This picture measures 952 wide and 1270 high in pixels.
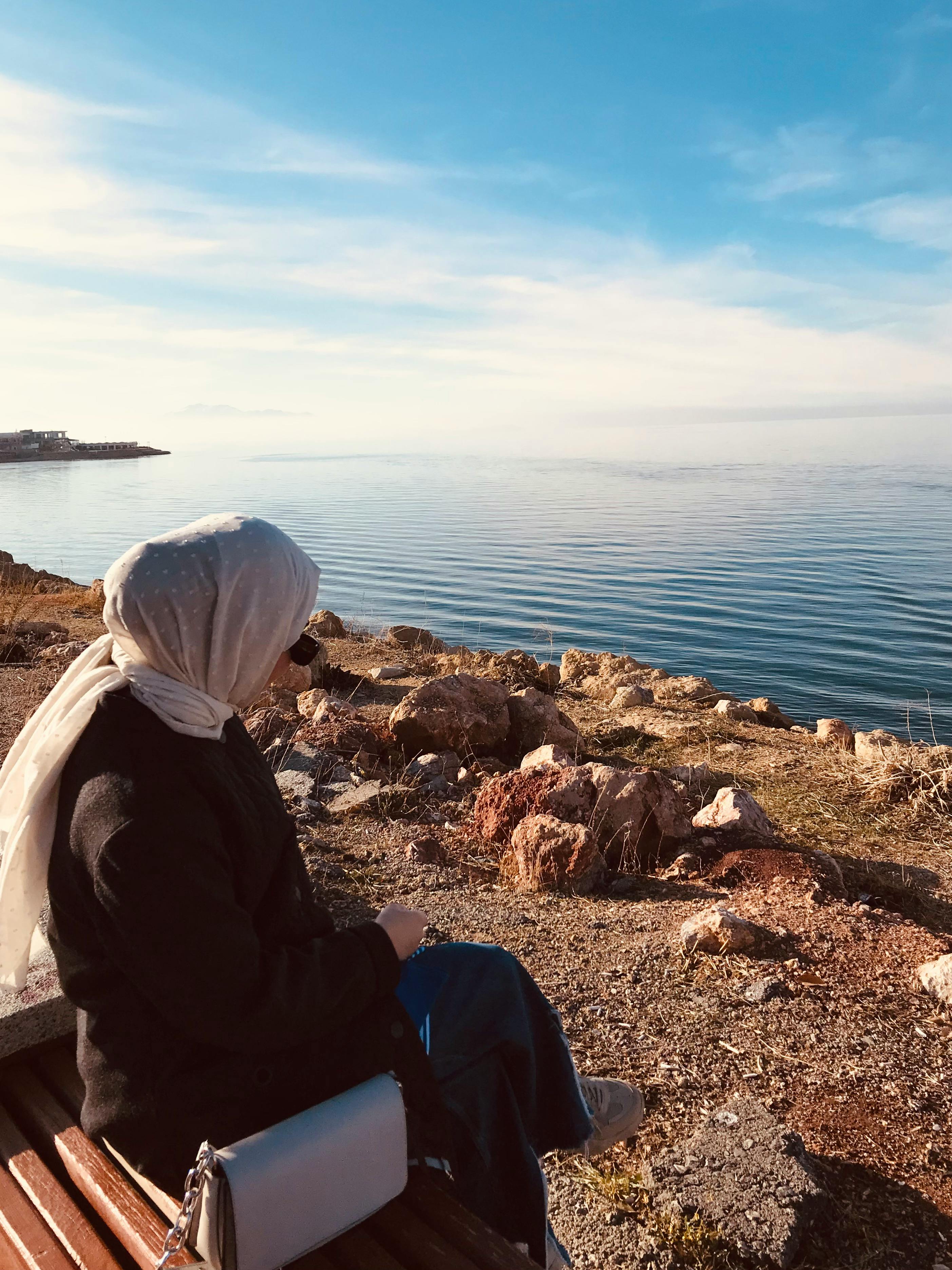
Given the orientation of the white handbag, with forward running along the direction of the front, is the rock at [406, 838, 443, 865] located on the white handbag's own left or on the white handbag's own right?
on the white handbag's own left

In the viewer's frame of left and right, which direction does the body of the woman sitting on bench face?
facing away from the viewer and to the right of the viewer

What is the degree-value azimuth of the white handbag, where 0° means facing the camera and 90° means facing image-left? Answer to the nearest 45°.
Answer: approximately 315°

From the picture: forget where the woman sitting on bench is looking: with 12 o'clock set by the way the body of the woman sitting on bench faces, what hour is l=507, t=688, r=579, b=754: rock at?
The rock is roughly at 11 o'clock from the woman sitting on bench.

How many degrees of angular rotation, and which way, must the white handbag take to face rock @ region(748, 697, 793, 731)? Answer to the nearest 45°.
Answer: approximately 90° to its left

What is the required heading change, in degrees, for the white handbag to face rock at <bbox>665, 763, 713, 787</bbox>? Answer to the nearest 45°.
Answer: approximately 90° to its left

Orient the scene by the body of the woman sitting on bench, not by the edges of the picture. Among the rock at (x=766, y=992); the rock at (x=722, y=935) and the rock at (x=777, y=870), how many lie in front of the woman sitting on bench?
3

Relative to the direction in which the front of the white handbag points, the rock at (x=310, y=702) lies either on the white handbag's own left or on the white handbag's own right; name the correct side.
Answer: on the white handbag's own left

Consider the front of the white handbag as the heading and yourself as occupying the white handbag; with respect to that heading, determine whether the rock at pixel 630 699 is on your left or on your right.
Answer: on your left

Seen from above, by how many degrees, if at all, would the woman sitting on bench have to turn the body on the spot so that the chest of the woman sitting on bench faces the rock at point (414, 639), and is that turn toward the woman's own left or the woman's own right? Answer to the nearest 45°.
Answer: approximately 45° to the woman's own left

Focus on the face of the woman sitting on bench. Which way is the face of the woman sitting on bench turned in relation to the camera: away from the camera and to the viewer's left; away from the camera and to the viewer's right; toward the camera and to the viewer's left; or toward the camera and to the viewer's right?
away from the camera and to the viewer's right
